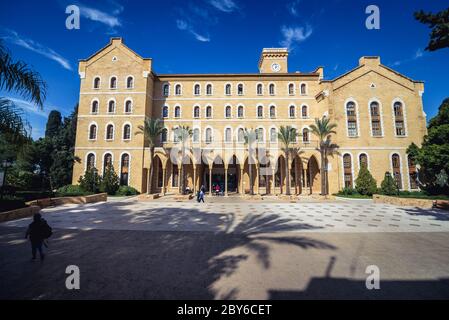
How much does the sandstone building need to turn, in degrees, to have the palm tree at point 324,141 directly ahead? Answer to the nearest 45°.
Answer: approximately 90° to its left

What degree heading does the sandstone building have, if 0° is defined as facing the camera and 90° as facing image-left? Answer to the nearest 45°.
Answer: approximately 0°

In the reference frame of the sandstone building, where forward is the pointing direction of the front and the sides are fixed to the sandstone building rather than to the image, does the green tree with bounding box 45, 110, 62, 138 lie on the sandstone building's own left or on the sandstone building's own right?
on the sandstone building's own right

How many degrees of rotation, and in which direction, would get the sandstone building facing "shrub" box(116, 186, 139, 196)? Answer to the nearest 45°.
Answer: approximately 90° to its right

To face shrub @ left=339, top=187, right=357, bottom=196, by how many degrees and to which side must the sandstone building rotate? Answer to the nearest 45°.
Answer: approximately 90° to its left

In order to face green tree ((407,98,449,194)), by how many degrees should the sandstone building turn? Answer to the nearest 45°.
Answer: approximately 90° to its left
